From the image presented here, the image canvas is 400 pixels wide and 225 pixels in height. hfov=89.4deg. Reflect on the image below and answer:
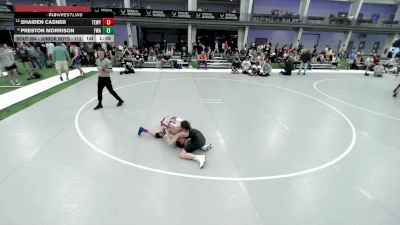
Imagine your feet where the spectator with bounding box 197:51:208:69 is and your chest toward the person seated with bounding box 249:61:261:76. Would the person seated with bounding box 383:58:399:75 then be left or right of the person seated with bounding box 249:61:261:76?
left

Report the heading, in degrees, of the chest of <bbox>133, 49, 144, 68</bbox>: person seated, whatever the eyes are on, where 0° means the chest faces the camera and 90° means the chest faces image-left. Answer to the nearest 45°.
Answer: approximately 0°

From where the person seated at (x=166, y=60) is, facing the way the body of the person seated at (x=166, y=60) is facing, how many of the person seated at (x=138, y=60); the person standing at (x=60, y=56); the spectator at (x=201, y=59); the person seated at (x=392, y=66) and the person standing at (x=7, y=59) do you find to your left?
2

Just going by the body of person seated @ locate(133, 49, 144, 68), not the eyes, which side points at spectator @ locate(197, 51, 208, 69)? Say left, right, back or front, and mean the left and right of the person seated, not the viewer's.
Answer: left

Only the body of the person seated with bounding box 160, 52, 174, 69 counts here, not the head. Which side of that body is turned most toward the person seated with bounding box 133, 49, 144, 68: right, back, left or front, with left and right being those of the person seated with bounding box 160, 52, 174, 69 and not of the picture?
right

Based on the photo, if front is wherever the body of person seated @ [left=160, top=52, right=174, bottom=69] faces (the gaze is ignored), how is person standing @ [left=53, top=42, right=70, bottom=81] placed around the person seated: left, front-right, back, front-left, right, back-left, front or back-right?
front-right

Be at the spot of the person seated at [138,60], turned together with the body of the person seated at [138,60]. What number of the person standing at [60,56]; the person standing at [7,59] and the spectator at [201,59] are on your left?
1

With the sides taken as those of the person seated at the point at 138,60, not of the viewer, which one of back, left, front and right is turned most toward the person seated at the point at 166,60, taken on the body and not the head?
left
